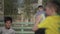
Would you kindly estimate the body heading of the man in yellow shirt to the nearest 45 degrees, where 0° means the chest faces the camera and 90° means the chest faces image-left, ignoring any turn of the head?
approximately 135°
